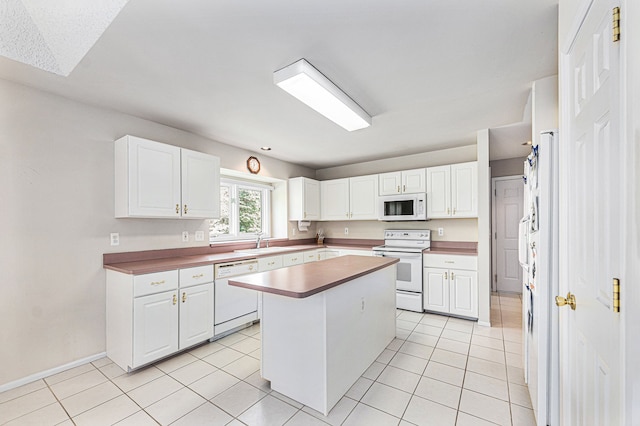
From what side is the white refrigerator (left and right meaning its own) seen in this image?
left

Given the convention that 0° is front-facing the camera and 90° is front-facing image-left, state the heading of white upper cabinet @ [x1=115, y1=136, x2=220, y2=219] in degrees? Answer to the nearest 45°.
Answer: approximately 315°

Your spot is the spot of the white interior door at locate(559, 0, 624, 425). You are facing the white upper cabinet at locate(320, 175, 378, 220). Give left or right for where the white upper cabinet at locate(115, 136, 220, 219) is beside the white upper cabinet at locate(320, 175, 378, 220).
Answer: left
